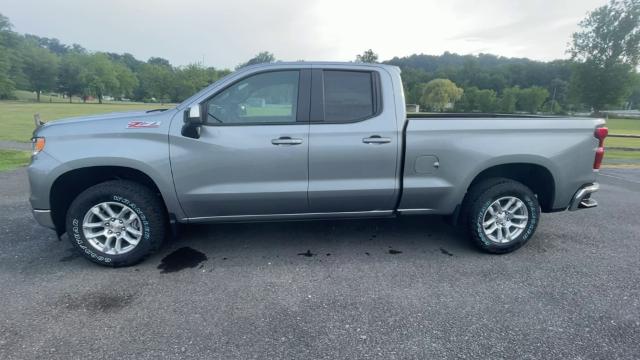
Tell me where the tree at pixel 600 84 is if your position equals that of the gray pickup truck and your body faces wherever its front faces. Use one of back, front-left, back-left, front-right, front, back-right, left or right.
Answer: back-right

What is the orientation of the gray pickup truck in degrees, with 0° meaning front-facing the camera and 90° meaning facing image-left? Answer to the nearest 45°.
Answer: approximately 90°

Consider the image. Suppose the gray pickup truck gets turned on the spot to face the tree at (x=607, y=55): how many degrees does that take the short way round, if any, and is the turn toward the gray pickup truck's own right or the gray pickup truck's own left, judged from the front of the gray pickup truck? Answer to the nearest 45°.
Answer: approximately 135° to the gray pickup truck's own right
